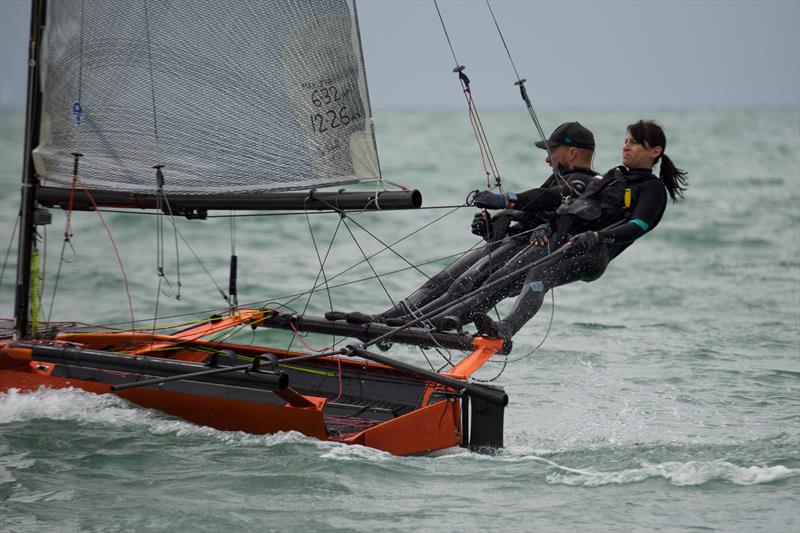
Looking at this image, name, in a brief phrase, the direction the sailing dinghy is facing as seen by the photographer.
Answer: facing away from the viewer and to the left of the viewer
